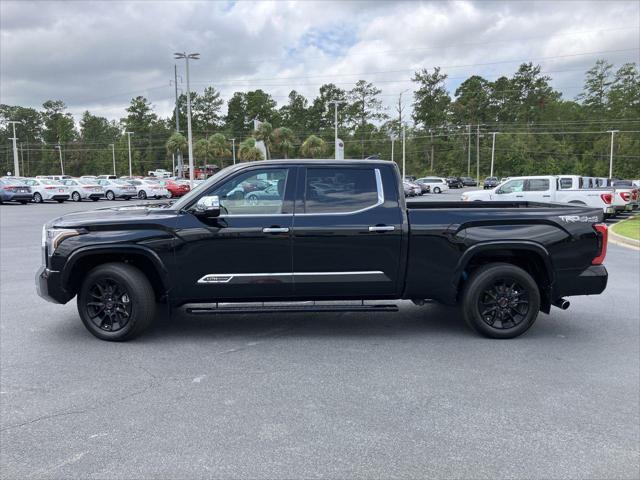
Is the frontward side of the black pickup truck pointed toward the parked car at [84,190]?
no

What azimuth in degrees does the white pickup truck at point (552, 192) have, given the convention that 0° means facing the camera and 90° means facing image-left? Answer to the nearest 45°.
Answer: approximately 90°

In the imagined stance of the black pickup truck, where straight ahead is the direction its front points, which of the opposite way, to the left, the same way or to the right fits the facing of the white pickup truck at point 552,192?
the same way

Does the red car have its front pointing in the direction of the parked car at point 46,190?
no

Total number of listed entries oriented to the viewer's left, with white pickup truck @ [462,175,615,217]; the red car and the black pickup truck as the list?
2

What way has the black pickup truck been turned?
to the viewer's left

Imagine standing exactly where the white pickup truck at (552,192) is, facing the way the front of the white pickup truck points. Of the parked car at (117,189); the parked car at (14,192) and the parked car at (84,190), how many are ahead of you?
3

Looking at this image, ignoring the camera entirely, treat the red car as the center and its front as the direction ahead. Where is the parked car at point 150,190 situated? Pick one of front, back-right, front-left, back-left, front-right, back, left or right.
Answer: left

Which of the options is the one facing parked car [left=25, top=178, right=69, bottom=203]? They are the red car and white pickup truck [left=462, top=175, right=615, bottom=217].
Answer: the white pickup truck

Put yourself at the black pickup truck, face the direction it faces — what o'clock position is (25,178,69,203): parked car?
The parked car is roughly at 2 o'clock from the black pickup truck.

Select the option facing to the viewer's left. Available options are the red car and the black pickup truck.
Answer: the black pickup truck

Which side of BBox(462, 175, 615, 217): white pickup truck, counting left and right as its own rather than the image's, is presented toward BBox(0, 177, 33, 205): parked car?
front
